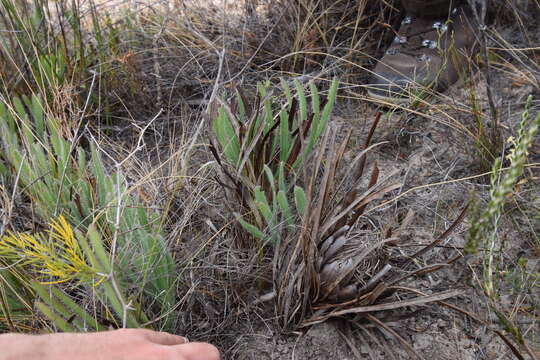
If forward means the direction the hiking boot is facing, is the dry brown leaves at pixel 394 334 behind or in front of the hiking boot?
in front

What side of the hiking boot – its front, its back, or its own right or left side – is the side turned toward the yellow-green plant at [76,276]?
front

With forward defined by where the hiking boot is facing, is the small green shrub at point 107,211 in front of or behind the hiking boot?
in front

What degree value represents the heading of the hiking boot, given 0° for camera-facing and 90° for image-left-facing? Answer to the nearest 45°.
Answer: approximately 45°

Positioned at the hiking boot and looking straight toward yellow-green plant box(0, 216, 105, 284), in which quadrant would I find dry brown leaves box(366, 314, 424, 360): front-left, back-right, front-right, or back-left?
front-left

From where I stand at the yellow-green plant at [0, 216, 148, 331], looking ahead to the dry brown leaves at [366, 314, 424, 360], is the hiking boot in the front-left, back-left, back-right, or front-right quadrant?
front-left
